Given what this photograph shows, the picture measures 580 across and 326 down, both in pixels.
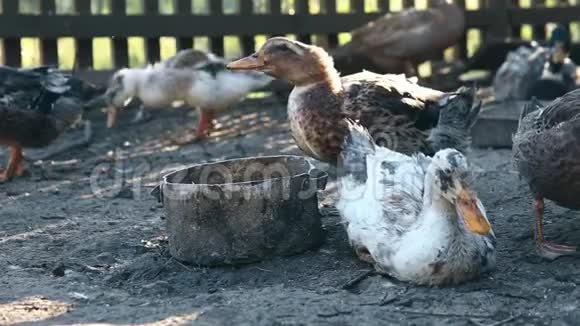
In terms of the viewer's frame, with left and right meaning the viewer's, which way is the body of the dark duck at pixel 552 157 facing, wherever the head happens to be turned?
facing to the right of the viewer

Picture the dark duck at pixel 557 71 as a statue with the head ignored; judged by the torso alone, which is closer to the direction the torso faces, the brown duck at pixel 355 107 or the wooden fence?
the brown duck

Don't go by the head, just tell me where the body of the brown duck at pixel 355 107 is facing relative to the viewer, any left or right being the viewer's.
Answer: facing to the left of the viewer
